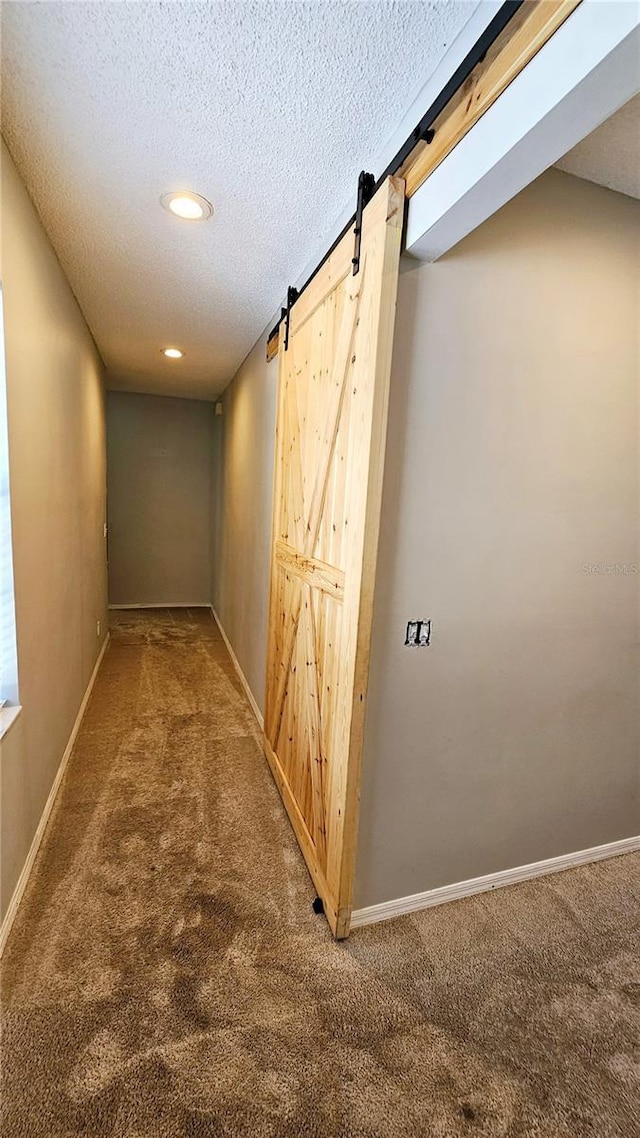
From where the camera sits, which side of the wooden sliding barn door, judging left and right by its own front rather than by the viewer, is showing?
left
